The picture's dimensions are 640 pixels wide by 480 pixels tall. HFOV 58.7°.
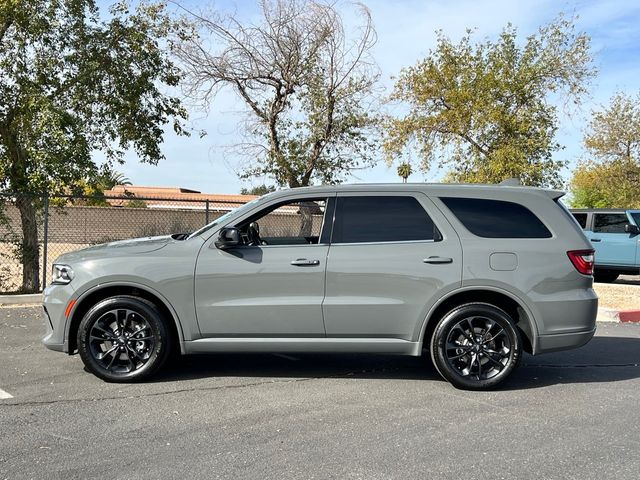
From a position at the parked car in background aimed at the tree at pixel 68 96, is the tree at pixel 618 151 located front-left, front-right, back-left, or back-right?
back-right

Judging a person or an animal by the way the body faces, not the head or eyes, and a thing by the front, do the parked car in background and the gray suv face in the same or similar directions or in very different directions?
very different directions

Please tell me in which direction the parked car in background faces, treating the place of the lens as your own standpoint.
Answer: facing to the right of the viewer

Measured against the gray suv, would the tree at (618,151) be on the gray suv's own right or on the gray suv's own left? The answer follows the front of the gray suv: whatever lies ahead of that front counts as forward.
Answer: on the gray suv's own right

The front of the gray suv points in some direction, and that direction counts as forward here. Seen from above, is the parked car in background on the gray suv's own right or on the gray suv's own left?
on the gray suv's own right

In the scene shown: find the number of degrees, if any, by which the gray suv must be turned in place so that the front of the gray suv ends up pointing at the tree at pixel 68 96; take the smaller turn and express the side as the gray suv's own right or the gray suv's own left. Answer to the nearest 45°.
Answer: approximately 45° to the gray suv's own right

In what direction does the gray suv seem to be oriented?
to the viewer's left

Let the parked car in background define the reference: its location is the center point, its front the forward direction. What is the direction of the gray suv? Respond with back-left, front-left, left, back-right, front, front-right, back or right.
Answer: right

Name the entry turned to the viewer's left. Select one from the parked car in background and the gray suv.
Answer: the gray suv

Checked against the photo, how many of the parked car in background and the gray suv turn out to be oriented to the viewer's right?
1

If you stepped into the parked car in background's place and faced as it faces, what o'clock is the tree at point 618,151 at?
The tree is roughly at 9 o'clock from the parked car in background.

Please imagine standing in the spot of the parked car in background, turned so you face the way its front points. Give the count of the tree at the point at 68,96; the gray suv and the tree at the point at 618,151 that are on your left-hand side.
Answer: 1
